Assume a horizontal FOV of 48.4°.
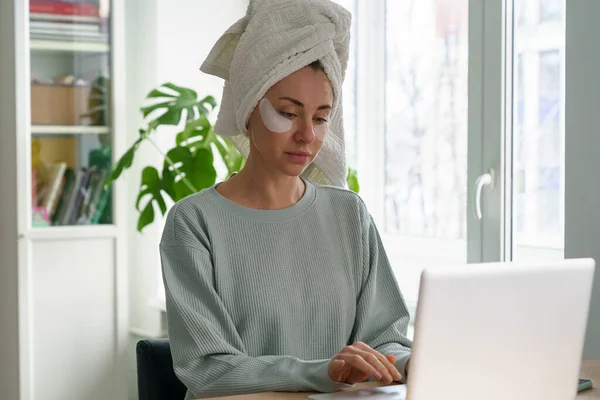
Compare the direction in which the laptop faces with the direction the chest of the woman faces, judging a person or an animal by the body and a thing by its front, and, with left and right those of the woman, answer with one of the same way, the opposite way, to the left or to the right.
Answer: the opposite way

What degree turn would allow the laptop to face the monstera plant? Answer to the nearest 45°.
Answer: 0° — it already faces it

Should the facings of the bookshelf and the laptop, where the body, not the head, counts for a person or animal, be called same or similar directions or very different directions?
very different directions

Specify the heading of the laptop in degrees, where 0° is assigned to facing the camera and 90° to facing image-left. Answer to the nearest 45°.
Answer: approximately 135°

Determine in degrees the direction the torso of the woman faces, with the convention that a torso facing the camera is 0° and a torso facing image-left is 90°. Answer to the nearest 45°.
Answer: approximately 315°

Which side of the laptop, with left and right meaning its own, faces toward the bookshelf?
front

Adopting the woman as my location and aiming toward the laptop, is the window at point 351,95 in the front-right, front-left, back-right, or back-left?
back-left

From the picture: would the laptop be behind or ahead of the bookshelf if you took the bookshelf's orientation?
ahead

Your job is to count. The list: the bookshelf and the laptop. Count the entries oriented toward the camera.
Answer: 1

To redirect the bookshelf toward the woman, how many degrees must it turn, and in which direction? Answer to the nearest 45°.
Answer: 0° — it already faces them

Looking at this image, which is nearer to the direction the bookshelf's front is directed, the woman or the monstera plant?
the woman

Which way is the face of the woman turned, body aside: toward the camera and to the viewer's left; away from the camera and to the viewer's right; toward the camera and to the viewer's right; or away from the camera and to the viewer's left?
toward the camera and to the viewer's right

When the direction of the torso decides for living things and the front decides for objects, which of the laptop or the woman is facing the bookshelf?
the laptop

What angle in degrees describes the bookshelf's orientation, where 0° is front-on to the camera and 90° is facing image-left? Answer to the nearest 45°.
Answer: approximately 0°
